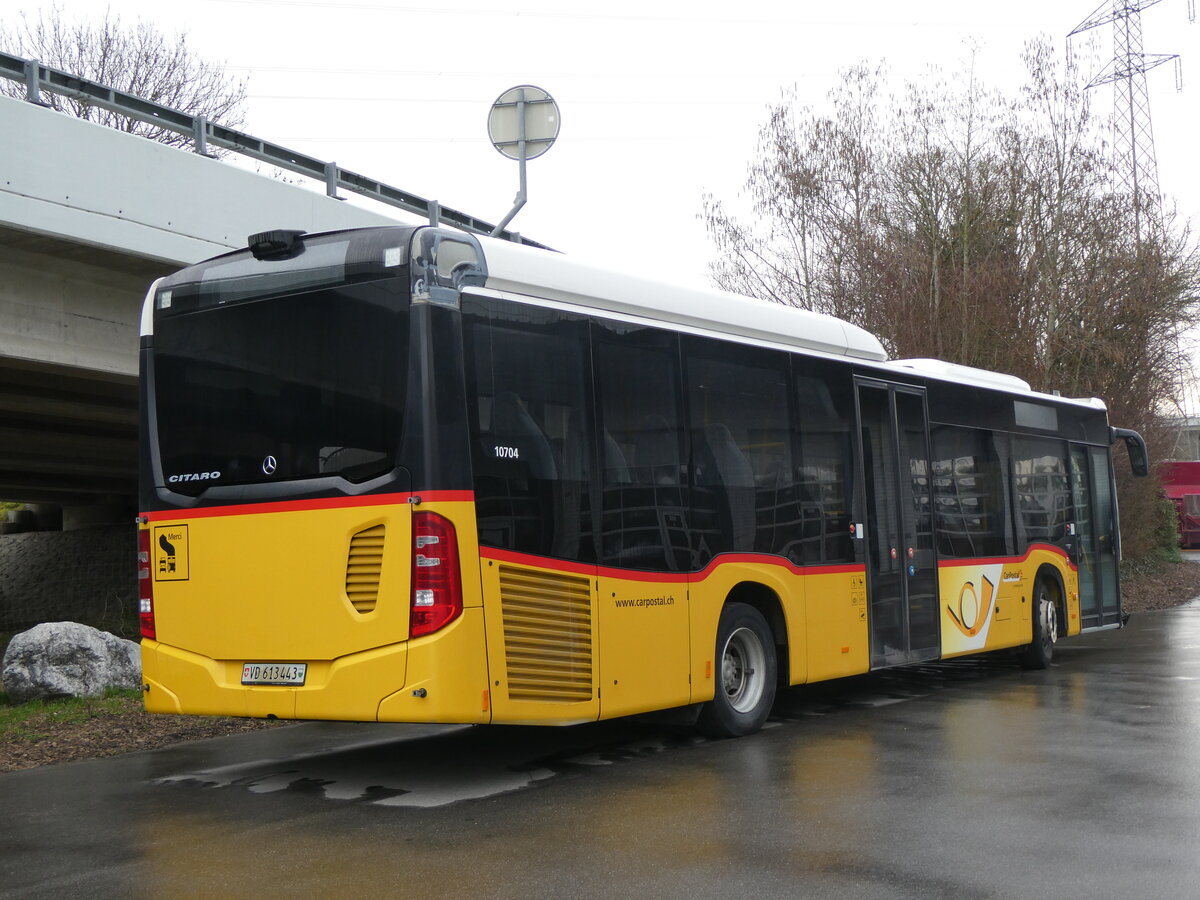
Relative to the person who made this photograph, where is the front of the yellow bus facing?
facing away from the viewer and to the right of the viewer

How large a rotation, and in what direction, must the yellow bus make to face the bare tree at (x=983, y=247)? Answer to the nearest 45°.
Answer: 0° — it already faces it

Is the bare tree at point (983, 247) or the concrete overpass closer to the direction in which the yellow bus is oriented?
the bare tree

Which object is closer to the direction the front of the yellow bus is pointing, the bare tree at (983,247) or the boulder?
the bare tree

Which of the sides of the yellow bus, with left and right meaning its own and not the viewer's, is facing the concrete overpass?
left
